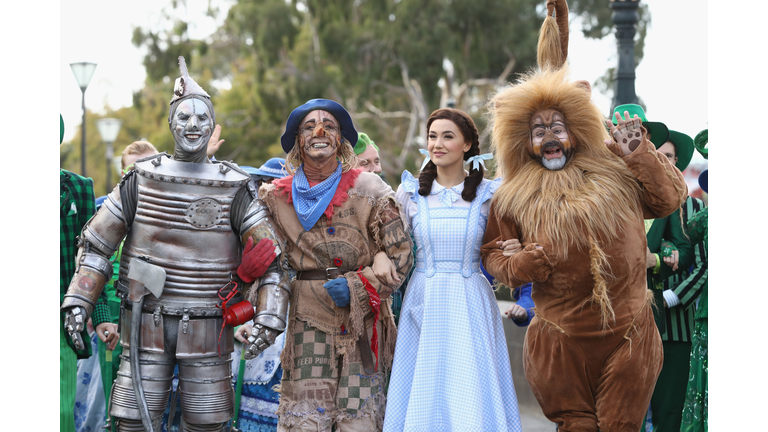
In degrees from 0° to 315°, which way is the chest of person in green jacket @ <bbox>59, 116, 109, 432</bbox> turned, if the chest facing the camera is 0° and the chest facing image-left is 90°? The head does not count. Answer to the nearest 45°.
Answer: approximately 0°

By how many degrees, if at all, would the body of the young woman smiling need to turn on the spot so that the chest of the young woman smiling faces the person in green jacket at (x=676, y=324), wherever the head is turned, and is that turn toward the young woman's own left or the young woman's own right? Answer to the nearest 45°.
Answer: approximately 135° to the young woman's own left

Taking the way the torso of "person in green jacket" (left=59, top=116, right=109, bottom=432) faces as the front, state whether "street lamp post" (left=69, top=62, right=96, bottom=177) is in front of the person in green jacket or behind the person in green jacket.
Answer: behind

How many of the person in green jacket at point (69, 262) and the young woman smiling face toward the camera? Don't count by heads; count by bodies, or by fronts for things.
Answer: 2

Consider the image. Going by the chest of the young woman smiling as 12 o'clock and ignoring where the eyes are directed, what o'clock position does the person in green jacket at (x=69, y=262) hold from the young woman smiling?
The person in green jacket is roughly at 3 o'clock from the young woman smiling.

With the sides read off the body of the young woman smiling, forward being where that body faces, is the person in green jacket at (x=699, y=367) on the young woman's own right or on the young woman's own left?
on the young woman's own left
